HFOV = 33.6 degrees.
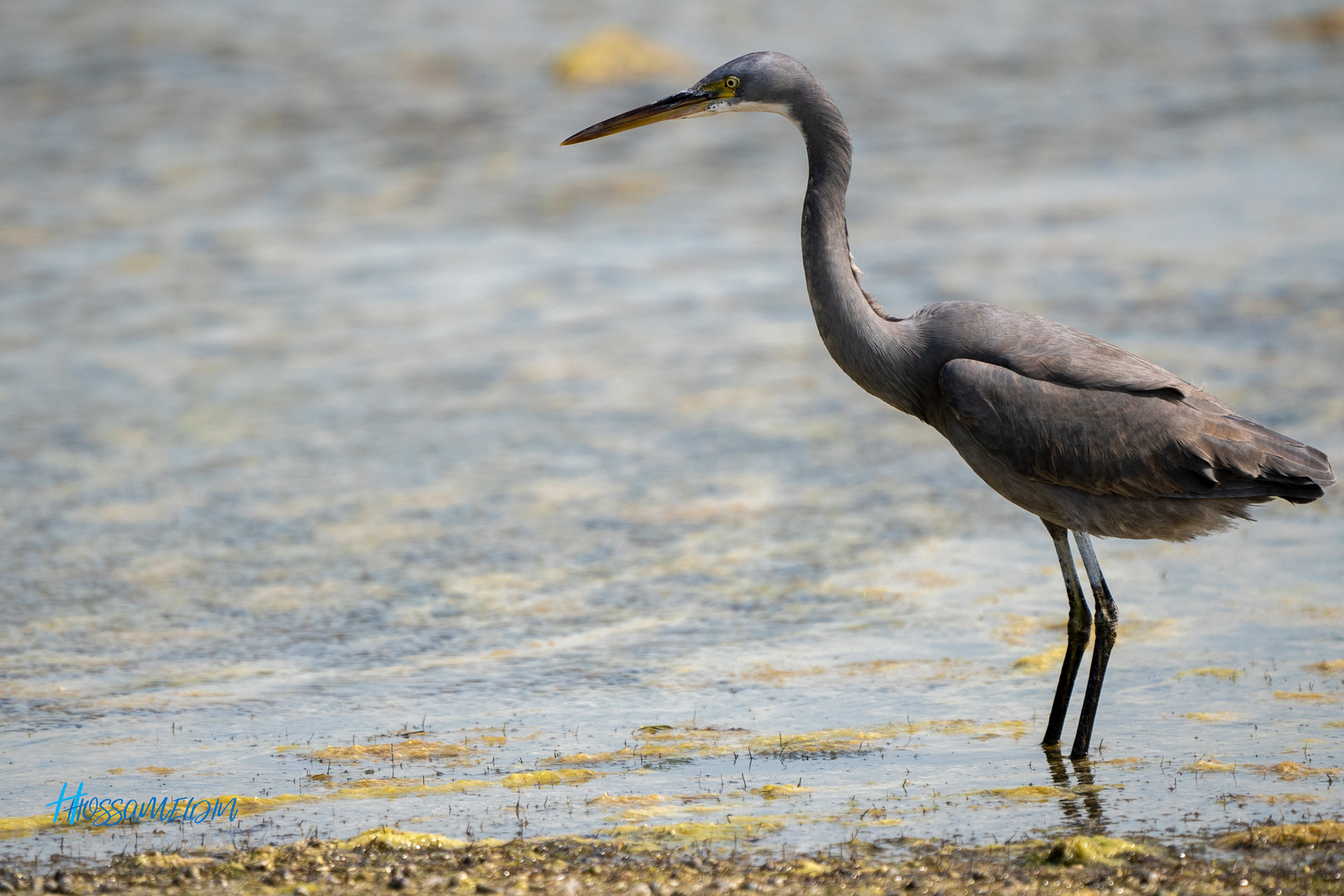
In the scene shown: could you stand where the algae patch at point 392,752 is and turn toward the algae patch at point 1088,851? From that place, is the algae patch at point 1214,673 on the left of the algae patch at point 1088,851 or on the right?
left

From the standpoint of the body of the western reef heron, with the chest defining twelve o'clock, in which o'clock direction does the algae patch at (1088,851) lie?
The algae patch is roughly at 9 o'clock from the western reef heron.

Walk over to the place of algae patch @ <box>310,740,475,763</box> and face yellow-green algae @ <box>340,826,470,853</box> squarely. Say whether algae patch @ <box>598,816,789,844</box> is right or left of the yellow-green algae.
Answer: left

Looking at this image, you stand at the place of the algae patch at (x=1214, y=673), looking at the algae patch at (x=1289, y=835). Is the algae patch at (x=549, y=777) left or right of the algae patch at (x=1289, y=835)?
right

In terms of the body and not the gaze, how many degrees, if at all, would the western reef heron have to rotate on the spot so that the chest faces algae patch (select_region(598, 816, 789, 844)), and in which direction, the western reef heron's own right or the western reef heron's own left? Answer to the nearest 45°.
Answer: approximately 45° to the western reef heron's own left

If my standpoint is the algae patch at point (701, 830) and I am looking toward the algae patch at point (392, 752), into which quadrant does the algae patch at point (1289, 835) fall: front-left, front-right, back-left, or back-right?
back-right

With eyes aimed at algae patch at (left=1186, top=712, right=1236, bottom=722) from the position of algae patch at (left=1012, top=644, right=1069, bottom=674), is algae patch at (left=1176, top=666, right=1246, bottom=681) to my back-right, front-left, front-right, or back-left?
front-left

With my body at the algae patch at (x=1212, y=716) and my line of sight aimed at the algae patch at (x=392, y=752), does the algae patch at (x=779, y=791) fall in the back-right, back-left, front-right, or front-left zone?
front-left

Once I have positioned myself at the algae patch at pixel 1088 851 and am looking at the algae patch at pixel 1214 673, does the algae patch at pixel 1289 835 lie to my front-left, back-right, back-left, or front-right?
front-right

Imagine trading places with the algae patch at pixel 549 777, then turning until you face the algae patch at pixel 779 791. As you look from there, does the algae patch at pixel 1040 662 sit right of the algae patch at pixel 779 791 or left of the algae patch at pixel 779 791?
left

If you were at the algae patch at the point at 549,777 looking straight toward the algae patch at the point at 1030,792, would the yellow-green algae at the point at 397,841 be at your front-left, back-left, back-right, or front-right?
back-right

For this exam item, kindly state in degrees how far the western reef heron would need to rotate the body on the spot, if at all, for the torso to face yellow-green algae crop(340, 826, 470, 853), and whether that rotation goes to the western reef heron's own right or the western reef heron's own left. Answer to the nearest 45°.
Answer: approximately 45° to the western reef heron's own left

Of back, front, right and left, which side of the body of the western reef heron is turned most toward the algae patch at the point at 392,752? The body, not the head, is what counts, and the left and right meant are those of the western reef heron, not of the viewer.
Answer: front

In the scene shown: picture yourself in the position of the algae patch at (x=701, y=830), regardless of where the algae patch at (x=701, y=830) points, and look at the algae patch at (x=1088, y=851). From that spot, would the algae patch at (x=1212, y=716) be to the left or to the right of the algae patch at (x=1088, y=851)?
left

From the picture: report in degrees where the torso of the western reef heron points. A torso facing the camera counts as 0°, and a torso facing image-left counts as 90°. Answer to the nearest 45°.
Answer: approximately 90°
